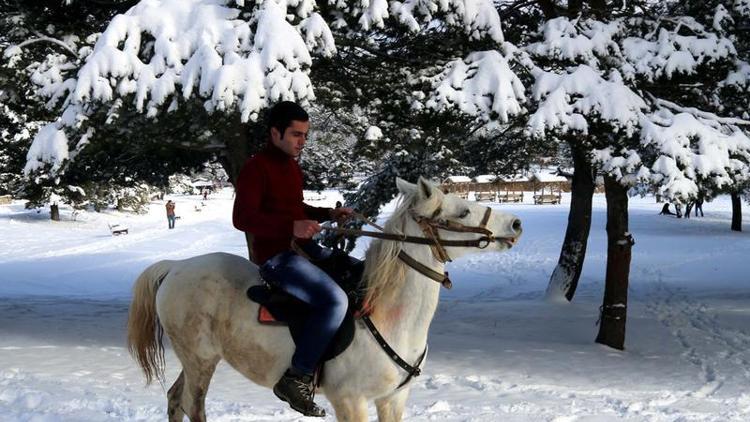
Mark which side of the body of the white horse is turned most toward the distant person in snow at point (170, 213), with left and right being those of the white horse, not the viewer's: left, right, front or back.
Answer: left

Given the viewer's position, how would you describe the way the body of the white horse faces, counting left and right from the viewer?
facing to the right of the viewer

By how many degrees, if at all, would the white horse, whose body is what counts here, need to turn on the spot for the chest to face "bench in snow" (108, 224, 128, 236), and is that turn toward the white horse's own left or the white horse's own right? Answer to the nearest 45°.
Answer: approximately 90° to the white horse's own left
